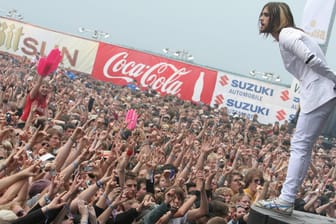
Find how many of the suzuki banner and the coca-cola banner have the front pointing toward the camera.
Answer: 2

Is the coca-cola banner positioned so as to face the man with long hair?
yes

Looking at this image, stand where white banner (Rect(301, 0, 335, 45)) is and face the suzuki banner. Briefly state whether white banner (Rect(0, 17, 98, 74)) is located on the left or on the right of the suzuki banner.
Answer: left

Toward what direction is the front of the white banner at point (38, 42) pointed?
toward the camera

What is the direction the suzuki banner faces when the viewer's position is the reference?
facing the viewer

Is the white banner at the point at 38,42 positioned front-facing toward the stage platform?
yes

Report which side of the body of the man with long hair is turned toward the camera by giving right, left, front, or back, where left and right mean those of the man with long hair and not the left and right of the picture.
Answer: left

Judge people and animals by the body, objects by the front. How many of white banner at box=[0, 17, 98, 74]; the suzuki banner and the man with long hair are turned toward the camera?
2

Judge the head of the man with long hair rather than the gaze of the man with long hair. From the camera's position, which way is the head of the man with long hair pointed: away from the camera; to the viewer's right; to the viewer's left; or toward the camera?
to the viewer's left

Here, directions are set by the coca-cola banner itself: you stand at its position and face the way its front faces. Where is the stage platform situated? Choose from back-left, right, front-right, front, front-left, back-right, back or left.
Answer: front

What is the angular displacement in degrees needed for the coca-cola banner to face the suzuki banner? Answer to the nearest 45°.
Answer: approximately 90° to its left

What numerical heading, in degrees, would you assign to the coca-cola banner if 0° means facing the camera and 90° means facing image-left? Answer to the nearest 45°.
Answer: approximately 0°
